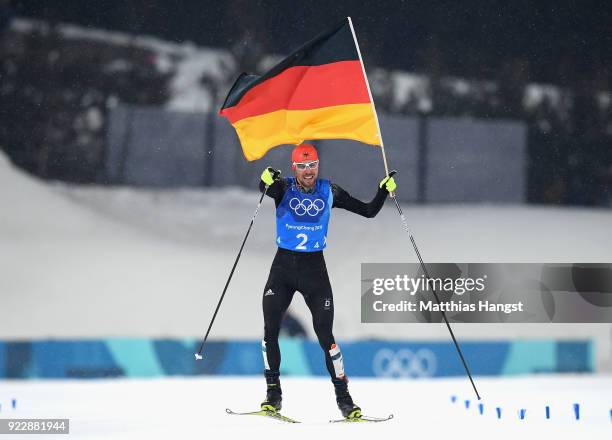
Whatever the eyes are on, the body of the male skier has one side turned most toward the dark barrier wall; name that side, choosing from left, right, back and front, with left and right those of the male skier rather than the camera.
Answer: back

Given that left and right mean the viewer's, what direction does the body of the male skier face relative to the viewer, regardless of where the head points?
facing the viewer
